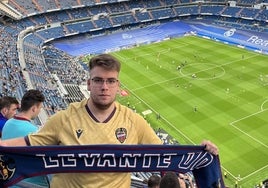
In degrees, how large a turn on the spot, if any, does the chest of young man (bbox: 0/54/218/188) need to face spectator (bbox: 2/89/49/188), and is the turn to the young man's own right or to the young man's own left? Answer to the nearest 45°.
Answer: approximately 135° to the young man's own right

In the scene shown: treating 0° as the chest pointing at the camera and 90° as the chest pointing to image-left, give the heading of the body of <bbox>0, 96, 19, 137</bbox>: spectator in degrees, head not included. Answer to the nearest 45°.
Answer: approximately 270°

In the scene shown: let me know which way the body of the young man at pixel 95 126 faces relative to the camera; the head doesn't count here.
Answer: toward the camera

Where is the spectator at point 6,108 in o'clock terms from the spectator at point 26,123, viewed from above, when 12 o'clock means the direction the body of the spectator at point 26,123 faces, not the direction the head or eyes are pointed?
the spectator at point 6,108 is roughly at 10 o'clock from the spectator at point 26,123.

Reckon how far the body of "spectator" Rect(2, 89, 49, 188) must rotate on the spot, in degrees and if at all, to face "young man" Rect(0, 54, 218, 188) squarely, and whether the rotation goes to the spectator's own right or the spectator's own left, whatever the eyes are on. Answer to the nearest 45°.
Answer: approximately 90° to the spectator's own right

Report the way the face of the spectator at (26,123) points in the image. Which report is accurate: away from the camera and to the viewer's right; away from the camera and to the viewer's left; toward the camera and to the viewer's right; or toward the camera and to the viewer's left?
away from the camera and to the viewer's right

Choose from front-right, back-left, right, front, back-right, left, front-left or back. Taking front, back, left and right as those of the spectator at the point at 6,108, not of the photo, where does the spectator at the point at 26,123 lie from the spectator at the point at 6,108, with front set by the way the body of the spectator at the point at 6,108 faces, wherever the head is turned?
right

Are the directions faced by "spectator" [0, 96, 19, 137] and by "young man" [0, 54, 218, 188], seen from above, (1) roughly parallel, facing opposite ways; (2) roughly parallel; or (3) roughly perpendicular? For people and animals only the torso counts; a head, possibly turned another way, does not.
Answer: roughly perpendicular

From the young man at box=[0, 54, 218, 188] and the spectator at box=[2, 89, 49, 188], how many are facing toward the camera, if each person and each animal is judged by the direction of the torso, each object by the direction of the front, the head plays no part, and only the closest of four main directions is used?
1

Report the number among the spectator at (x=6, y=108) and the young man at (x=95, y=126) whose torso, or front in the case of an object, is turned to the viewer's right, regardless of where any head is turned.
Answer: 1
